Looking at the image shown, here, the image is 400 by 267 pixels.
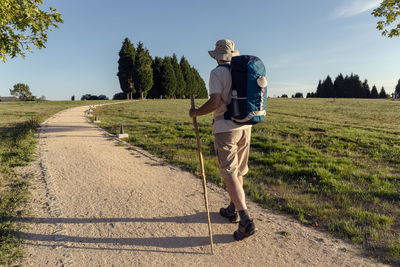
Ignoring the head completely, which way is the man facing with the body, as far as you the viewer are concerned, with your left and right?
facing away from the viewer and to the left of the viewer

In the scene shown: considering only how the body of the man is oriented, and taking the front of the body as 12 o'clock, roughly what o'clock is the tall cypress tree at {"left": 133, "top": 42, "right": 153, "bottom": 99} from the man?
The tall cypress tree is roughly at 1 o'clock from the man.
